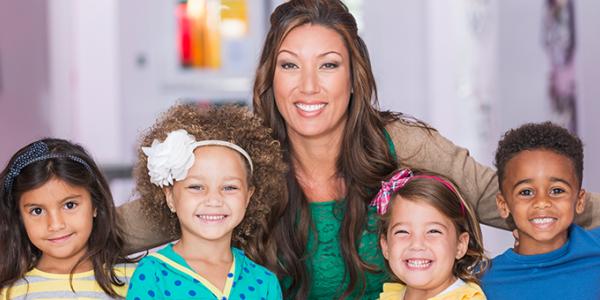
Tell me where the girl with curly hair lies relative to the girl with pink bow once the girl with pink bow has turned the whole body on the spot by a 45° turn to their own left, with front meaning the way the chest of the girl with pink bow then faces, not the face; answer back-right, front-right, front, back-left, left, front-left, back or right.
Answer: back-right

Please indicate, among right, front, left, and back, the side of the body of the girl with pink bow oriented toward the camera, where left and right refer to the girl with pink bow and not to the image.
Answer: front

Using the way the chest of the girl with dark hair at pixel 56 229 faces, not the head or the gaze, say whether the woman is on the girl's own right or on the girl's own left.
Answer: on the girl's own left

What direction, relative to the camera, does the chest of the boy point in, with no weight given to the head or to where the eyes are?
toward the camera

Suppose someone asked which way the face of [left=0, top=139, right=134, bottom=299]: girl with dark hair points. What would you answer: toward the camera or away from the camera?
toward the camera

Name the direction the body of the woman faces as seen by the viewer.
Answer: toward the camera

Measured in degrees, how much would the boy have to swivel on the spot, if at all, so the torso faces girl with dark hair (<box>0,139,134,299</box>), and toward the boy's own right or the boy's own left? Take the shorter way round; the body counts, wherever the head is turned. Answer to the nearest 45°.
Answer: approximately 90° to the boy's own right

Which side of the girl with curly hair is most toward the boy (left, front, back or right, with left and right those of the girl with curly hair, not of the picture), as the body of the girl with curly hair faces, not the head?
left

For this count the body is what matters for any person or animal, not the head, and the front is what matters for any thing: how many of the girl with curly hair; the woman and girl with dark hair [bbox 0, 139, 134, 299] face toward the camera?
3
